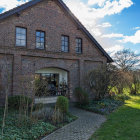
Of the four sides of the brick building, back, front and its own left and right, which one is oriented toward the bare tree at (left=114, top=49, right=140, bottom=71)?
left

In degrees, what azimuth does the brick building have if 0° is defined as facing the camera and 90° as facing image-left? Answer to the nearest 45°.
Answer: approximately 315°
